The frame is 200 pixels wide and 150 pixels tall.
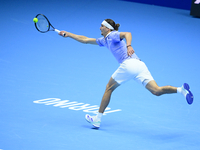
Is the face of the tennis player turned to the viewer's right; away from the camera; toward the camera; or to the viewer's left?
to the viewer's left

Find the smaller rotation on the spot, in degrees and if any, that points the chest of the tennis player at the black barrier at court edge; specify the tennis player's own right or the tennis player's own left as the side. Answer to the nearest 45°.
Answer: approximately 90° to the tennis player's own right

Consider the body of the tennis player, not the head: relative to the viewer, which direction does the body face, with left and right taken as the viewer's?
facing to the left of the viewer
